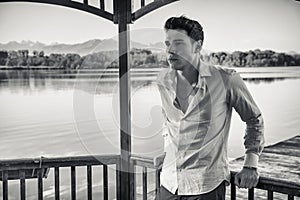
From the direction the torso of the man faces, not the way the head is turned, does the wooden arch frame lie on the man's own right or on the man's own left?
on the man's own right

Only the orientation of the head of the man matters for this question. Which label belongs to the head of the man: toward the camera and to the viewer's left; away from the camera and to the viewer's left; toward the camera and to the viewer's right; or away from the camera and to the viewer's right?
toward the camera and to the viewer's left

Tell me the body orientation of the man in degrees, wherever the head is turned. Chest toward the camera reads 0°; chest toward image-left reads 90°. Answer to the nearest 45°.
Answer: approximately 45°
